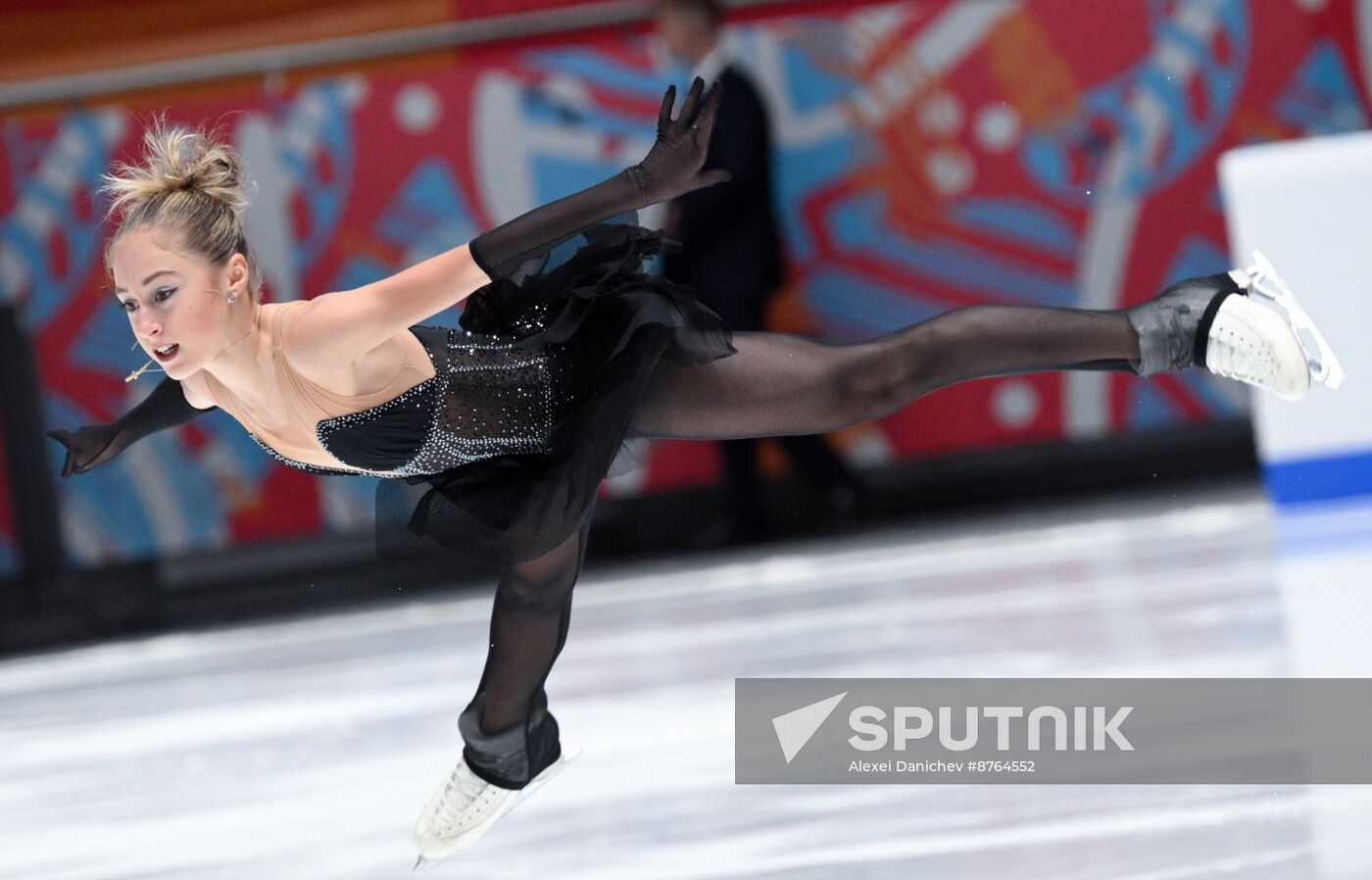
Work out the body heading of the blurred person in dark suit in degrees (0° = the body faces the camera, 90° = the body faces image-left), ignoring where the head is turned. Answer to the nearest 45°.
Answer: approximately 90°

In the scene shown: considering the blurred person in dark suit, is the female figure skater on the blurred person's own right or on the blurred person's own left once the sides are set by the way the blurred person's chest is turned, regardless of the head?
on the blurred person's own left
